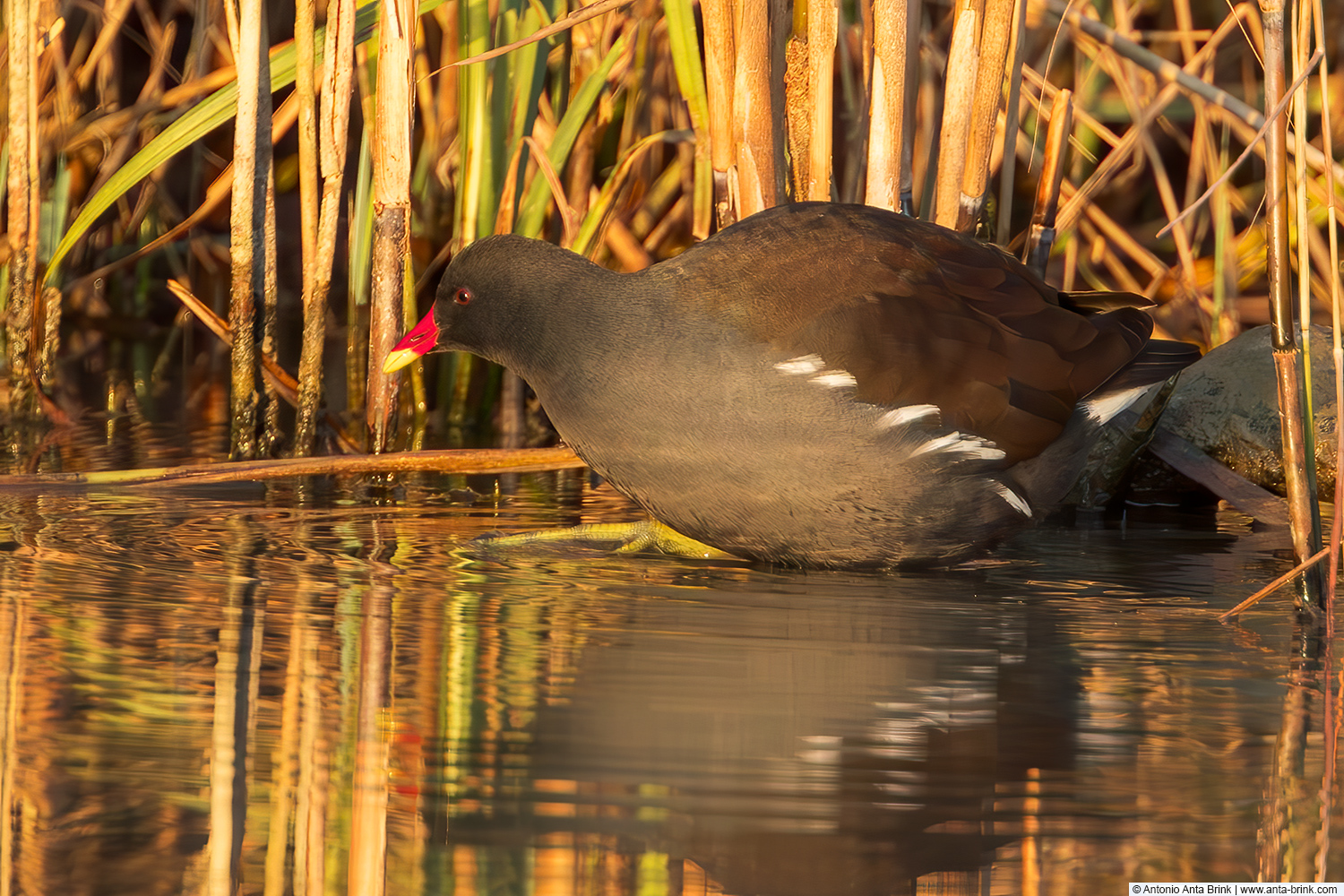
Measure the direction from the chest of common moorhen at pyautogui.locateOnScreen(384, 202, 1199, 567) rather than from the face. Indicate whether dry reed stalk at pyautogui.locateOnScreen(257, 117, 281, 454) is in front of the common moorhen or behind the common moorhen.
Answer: in front

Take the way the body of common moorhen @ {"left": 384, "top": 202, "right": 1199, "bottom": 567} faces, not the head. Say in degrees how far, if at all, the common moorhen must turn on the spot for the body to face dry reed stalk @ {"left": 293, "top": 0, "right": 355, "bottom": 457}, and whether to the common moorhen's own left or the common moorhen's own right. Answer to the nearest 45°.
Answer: approximately 45° to the common moorhen's own right

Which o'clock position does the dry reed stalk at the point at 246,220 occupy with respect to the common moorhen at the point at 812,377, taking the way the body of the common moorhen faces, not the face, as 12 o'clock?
The dry reed stalk is roughly at 1 o'clock from the common moorhen.

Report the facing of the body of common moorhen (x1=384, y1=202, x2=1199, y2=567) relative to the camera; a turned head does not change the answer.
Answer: to the viewer's left

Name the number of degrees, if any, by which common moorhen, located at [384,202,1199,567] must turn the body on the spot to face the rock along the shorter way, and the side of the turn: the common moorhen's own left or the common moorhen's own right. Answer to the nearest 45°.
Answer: approximately 135° to the common moorhen's own right

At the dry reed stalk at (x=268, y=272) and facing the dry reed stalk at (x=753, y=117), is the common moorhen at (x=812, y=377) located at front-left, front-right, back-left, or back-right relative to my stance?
front-right

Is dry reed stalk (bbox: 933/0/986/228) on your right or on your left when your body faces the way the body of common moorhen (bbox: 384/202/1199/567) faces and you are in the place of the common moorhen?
on your right
